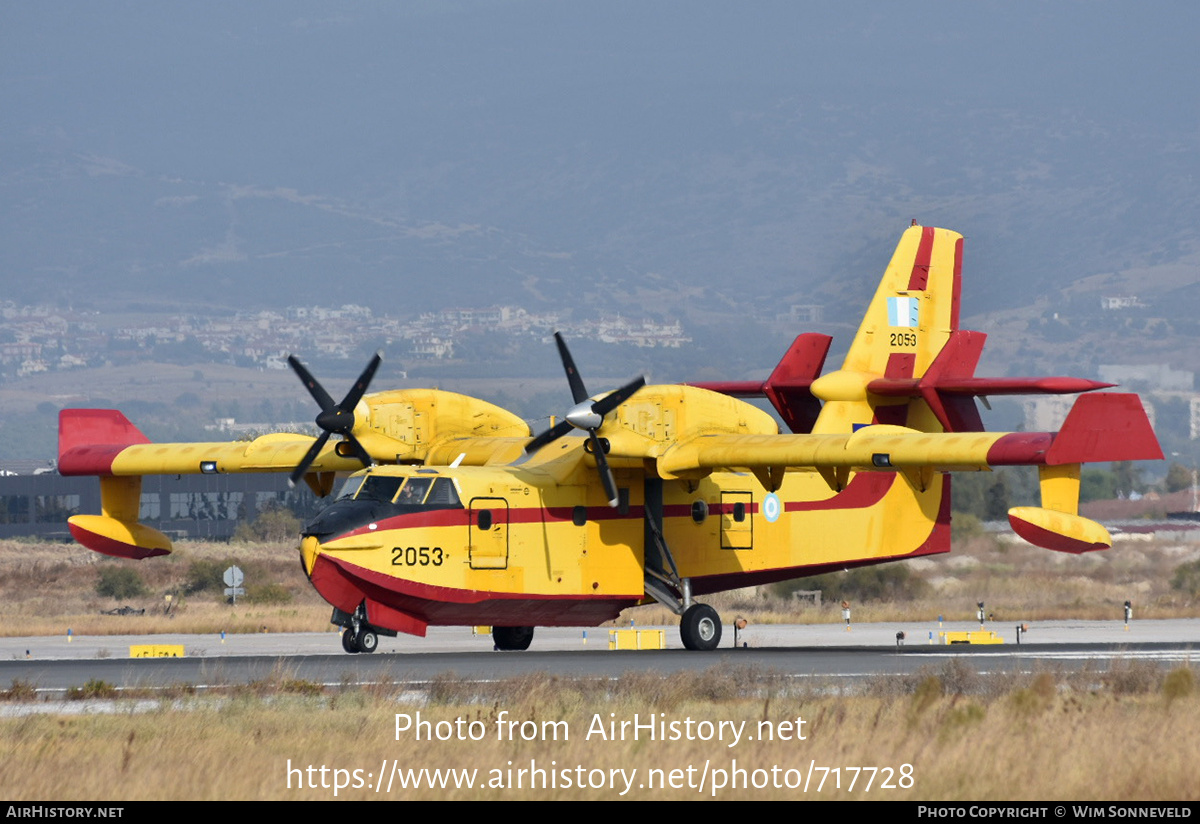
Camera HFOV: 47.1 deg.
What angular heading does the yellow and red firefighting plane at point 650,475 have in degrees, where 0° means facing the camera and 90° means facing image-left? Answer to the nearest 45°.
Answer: approximately 45°
